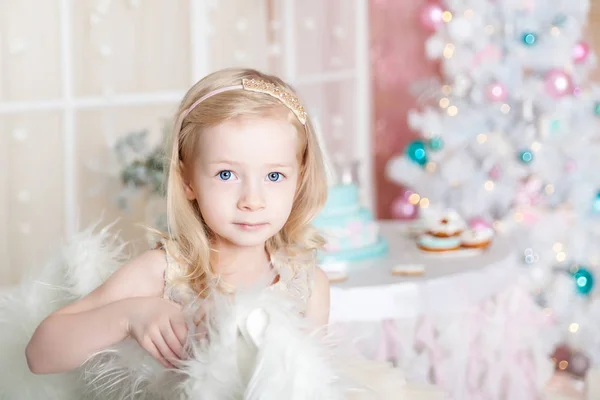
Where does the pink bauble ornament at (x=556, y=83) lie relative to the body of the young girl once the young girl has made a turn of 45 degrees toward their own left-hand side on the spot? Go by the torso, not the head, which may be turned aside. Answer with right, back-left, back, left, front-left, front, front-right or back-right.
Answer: left

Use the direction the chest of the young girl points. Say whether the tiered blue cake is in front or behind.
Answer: behind

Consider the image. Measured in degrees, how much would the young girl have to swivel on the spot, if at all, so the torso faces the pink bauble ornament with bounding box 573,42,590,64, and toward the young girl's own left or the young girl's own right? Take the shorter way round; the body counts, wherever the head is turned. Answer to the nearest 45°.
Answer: approximately 135° to the young girl's own left

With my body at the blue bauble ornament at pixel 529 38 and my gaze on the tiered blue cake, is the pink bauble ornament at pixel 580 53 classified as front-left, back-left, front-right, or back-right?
back-left

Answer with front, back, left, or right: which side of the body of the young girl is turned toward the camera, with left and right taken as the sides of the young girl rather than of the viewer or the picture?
front

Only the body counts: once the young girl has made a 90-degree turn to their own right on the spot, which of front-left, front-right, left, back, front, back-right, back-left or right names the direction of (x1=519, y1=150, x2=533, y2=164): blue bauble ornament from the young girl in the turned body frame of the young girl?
back-right
